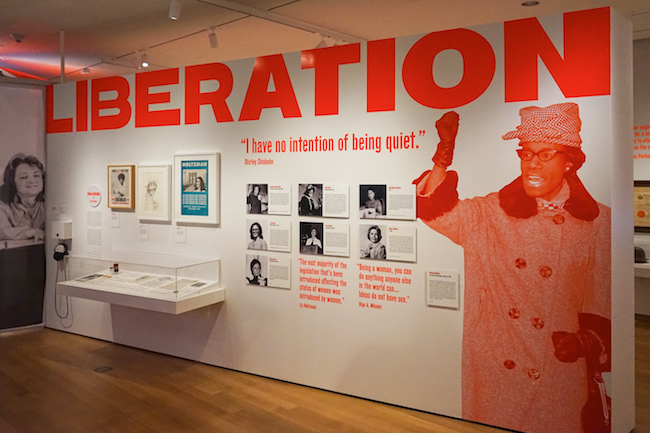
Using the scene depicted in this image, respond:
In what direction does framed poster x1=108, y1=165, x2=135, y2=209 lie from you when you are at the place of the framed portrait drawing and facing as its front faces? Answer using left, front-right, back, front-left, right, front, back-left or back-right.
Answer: right

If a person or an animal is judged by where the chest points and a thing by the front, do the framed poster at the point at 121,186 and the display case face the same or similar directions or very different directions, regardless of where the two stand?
same or similar directions

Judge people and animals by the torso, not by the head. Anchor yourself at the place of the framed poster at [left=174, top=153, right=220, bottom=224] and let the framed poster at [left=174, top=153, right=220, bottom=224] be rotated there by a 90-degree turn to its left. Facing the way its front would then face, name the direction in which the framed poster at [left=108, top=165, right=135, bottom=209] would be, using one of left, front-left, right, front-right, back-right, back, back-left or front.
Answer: back

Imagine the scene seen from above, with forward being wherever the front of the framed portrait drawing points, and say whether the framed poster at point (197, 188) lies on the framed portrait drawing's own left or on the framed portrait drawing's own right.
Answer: on the framed portrait drawing's own left

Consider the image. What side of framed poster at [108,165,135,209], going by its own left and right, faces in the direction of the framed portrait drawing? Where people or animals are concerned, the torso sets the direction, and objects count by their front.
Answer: left

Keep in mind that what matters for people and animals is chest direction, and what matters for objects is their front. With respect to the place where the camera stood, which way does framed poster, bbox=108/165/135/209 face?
facing the viewer and to the left of the viewer
